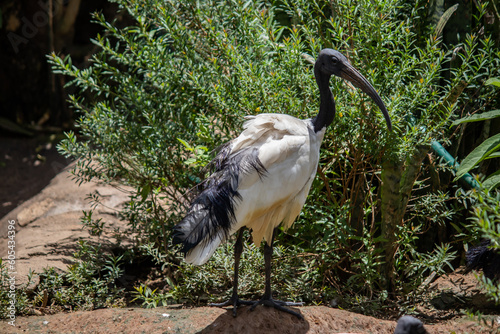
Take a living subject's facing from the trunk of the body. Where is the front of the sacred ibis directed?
to the viewer's right
